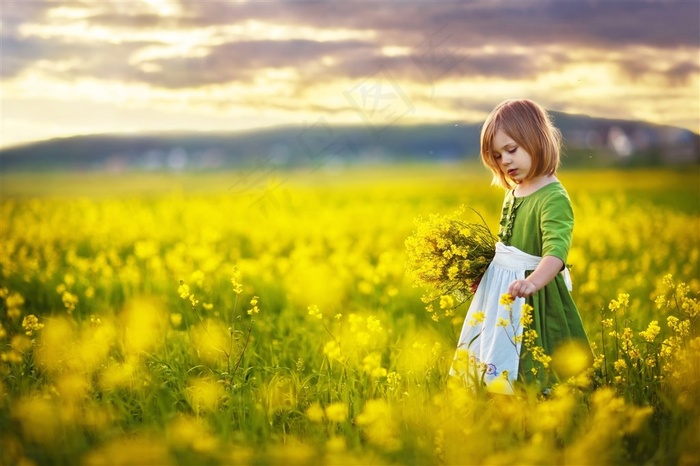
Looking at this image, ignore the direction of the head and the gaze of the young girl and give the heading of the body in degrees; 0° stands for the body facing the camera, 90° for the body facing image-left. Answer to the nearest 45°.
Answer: approximately 45°
